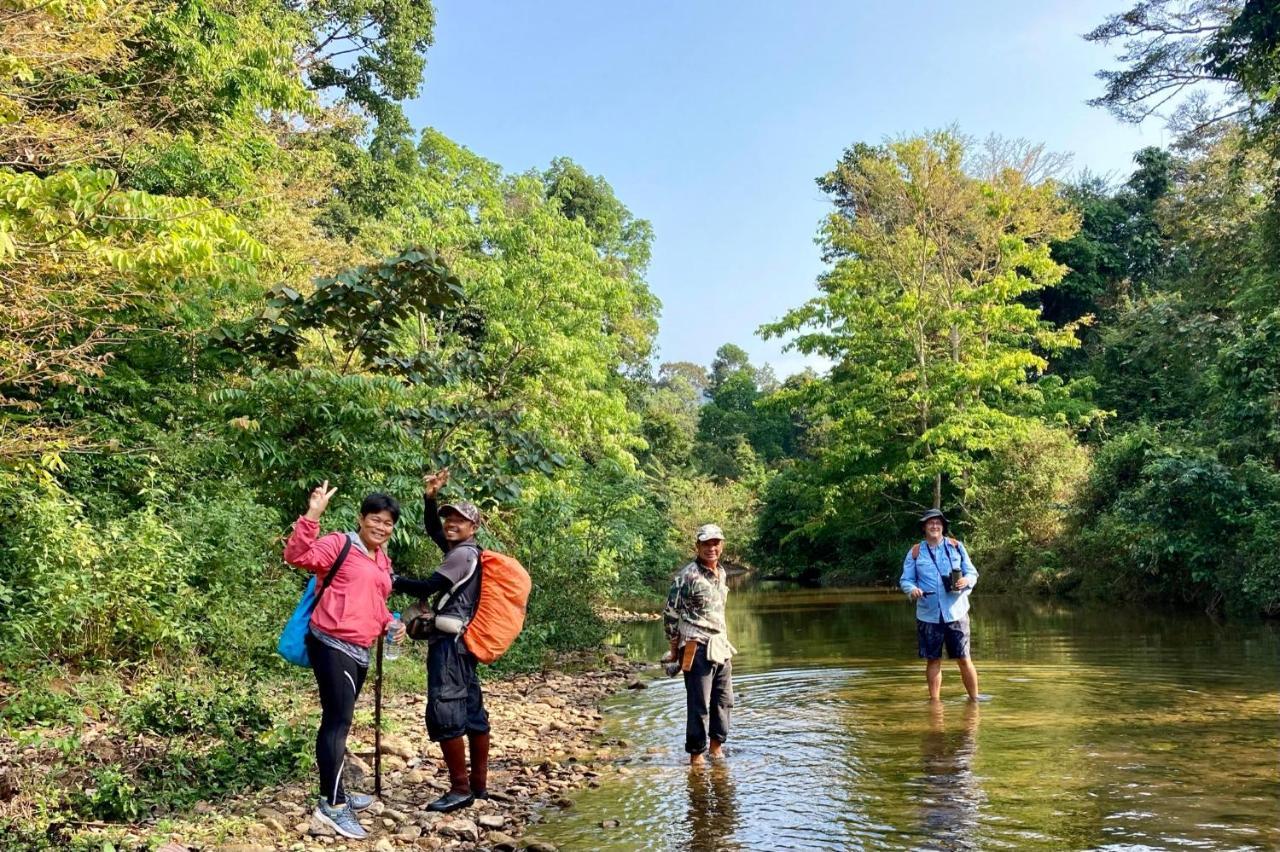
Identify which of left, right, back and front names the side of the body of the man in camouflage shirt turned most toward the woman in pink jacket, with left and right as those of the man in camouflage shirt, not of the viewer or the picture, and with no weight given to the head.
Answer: right

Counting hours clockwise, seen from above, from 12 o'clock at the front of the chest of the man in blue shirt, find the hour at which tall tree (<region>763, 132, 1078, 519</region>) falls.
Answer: The tall tree is roughly at 6 o'clock from the man in blue shirt.

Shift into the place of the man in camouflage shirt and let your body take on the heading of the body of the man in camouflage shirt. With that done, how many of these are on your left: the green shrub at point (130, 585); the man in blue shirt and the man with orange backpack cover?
1

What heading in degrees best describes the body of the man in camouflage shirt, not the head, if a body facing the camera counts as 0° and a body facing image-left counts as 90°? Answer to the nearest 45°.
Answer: approximately 315°

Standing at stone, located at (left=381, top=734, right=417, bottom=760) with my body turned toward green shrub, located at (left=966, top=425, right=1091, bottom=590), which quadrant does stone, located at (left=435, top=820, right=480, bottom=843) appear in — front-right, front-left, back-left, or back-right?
back-right

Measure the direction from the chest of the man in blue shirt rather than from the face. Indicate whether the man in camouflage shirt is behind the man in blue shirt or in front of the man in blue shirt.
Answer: in front

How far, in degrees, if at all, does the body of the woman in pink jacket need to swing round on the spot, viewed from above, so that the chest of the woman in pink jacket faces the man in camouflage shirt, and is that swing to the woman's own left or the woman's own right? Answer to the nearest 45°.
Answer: approximately 90° to the woman's own left

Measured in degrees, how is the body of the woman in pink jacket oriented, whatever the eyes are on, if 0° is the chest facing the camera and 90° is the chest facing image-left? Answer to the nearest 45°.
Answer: approximately 315°
